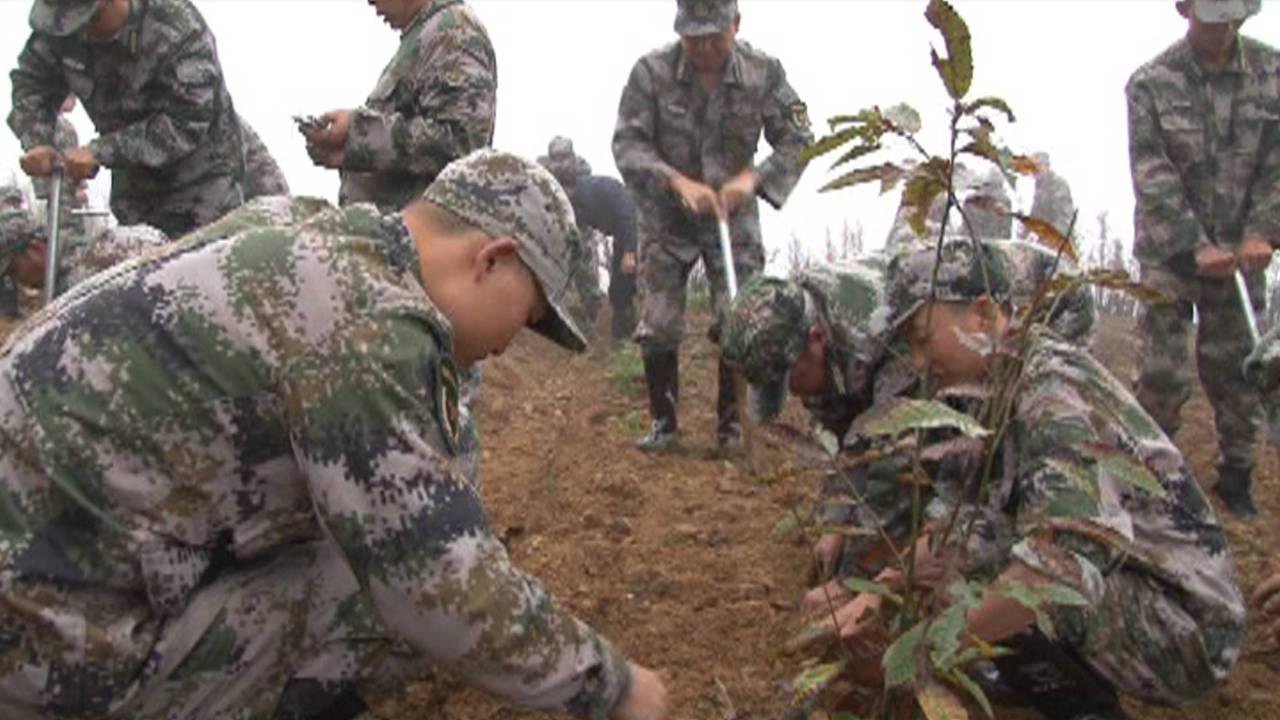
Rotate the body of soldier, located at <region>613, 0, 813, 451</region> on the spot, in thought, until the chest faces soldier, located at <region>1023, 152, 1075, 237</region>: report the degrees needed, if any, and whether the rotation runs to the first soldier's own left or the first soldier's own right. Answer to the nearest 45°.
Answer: approximately 135° to the first soldier's own left

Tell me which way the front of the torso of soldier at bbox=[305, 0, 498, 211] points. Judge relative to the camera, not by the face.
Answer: to the viewer's left

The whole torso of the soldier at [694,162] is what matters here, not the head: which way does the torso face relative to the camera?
toward the camera

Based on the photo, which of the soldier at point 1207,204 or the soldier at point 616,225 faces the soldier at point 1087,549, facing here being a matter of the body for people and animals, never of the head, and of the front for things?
the soldier at point 1207,204

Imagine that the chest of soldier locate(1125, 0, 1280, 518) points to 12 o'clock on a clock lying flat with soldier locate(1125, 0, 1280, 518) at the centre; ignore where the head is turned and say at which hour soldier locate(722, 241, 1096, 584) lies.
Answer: soldier locate(722, 241, 1096, 584) is roughly at 1 o'clock from soldier locate(1125, 0, 1280, 518).

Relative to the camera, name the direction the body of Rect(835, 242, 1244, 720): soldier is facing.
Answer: to the viewer's left

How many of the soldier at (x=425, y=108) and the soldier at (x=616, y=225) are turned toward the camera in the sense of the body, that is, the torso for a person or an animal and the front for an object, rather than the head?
0

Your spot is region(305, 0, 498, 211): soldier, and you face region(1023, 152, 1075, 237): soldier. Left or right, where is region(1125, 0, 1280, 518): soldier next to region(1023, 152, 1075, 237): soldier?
right

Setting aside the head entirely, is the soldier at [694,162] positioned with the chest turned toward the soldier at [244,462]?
yes

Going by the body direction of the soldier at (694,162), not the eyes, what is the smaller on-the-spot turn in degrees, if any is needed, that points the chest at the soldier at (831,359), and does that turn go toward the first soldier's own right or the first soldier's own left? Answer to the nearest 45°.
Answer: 0° — they already face them

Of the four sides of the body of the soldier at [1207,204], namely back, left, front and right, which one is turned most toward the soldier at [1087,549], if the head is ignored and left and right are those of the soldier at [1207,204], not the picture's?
front

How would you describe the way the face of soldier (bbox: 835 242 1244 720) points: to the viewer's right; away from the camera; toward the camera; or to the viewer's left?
to the viewer's left

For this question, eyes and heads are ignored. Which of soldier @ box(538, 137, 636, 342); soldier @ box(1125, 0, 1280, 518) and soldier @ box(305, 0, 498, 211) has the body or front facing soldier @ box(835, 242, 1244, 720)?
soldier @ box(1125, 0, 1280, 518)

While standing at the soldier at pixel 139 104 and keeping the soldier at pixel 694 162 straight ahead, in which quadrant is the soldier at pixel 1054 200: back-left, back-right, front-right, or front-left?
front-left

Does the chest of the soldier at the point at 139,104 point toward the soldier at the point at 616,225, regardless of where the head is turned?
no

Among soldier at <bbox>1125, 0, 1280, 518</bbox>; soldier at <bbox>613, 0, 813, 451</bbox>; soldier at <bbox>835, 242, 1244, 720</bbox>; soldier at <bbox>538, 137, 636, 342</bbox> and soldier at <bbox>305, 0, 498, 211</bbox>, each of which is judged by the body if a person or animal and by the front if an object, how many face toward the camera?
2

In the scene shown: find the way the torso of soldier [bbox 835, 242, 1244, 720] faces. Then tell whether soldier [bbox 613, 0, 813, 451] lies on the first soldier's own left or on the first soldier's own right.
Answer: on the first soldier's own right
